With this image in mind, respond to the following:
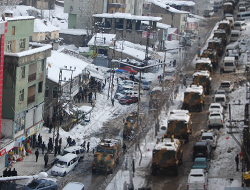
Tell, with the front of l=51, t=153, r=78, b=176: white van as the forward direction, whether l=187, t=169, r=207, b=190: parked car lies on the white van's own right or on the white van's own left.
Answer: on the white van's own left

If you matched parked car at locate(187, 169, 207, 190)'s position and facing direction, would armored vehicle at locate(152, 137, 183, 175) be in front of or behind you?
in front

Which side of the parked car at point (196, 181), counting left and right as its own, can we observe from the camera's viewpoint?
back

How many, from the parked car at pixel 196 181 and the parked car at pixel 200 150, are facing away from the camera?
2

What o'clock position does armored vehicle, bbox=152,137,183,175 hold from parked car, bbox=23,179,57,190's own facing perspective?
The armored vehicle is roughly at 7 o'clock from the parked car.

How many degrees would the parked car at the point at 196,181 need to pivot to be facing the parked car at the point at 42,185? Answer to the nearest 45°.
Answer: approximately 90° to its left

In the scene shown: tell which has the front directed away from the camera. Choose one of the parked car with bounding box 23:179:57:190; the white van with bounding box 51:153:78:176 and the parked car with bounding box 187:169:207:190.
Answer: the parked car with bounding box 187:169:207:190

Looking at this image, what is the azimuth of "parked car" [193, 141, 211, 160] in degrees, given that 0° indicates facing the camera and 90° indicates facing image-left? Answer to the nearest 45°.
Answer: approximately 180°

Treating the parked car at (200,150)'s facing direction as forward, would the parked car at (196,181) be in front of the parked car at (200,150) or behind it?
behind

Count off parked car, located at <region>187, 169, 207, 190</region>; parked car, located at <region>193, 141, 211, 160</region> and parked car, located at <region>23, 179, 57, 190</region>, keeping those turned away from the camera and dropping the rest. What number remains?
2

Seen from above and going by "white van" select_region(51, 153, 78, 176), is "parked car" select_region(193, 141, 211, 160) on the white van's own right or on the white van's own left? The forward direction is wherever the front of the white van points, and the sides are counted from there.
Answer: on the white van's own left

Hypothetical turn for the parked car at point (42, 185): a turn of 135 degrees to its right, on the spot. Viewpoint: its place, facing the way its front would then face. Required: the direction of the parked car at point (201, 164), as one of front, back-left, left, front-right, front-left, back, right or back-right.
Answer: right

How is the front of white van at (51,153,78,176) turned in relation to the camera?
facing the viewer and to the left of the viewer

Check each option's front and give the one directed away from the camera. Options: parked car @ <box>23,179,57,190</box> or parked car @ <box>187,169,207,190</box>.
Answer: parked car @ <box>187,169,207,190</box>

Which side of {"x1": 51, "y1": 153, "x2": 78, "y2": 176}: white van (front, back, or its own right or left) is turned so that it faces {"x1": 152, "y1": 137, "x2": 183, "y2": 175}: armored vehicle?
left
